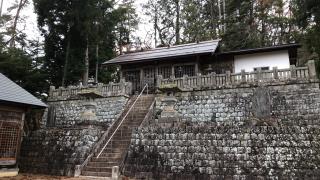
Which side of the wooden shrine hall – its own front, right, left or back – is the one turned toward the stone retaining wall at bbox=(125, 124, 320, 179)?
front

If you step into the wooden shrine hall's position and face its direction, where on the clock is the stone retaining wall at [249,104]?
The stone retaining wall is roughly at 11 o'clock from the wooden shrine hall.

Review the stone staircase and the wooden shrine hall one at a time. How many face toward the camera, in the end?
2

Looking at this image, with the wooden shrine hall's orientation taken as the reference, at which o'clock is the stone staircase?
The stone staircase is roughly at 1 o'clock from the wooden shrine hall.

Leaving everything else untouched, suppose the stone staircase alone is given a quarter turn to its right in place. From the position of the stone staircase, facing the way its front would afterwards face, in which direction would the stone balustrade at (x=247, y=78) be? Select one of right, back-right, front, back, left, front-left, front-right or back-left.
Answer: back

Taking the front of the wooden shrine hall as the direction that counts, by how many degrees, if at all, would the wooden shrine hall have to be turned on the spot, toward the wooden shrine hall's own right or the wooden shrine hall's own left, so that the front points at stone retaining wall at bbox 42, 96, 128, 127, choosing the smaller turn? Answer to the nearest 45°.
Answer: approximately 90° to the wooden shrine hall's own right

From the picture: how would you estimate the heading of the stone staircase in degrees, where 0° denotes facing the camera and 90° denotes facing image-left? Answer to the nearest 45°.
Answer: approximately 0°

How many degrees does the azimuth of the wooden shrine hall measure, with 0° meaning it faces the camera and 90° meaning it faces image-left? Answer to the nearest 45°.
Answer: approximately 0°

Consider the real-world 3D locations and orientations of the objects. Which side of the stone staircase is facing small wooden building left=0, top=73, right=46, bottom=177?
right

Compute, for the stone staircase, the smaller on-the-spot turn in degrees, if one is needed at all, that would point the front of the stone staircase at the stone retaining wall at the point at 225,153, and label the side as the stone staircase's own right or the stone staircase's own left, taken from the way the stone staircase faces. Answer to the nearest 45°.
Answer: approximately 45° to the stone staircase's own left
